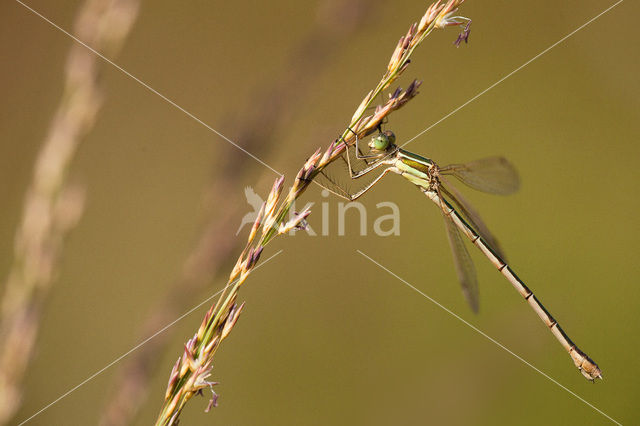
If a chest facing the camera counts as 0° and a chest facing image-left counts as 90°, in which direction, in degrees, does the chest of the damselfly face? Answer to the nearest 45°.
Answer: approximately 90°
